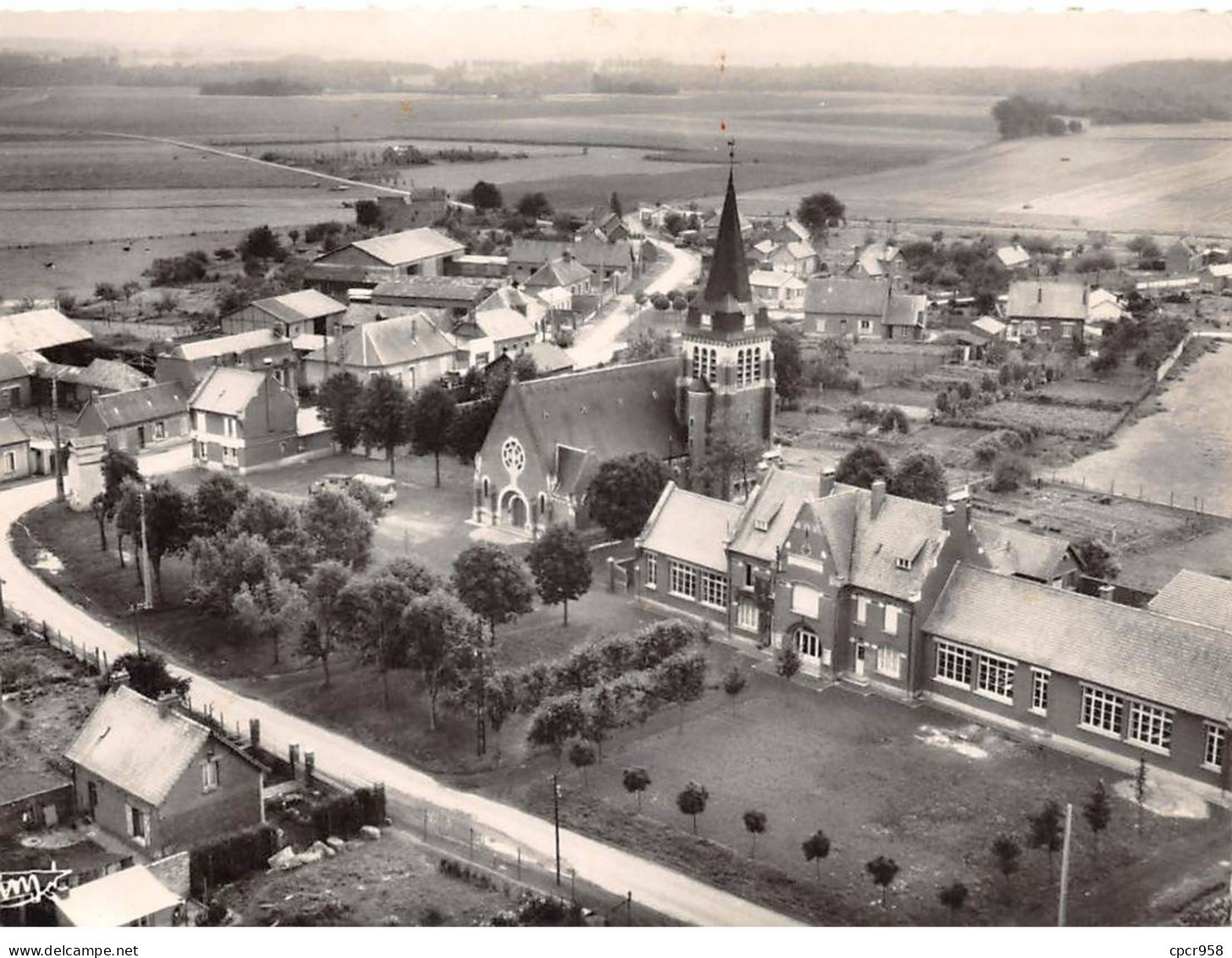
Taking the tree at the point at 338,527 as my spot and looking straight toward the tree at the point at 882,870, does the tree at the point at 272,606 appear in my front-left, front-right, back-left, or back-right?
front-right

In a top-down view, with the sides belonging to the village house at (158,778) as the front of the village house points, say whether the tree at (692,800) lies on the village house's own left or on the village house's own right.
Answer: on the village house's own left

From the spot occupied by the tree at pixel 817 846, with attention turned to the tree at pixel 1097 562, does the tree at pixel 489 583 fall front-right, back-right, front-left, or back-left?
front-left

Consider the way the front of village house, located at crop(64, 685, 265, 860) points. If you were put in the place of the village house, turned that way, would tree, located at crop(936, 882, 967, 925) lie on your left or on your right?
on your left
